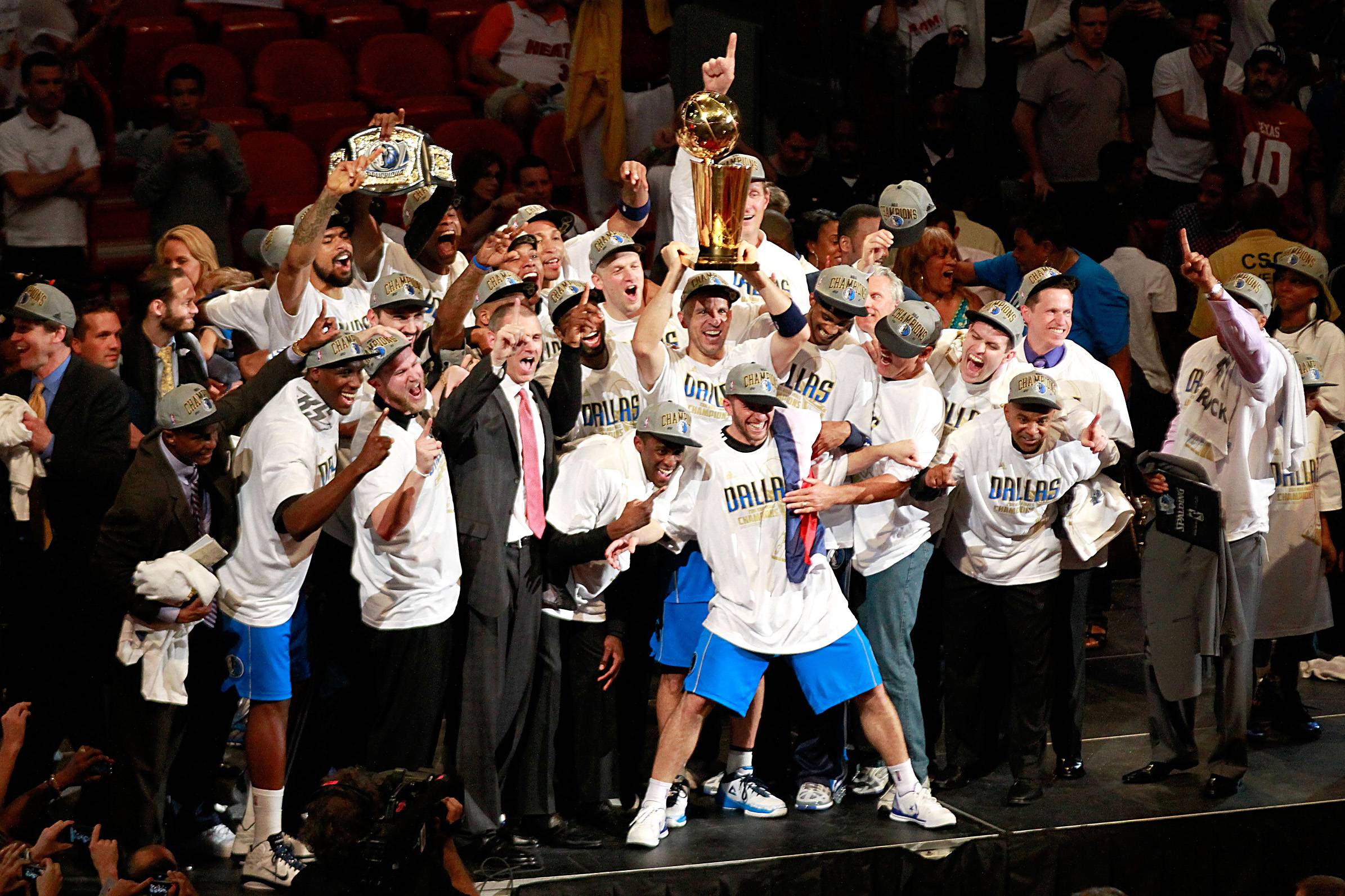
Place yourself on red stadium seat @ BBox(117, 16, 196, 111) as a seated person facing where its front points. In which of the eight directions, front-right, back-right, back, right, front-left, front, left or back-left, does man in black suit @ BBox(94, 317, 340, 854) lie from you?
front

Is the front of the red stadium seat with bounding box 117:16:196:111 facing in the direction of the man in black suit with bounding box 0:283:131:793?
yes

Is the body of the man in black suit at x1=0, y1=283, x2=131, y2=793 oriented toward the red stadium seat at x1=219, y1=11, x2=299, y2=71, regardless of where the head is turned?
no

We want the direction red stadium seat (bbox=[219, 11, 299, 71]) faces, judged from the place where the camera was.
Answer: facing the viewer

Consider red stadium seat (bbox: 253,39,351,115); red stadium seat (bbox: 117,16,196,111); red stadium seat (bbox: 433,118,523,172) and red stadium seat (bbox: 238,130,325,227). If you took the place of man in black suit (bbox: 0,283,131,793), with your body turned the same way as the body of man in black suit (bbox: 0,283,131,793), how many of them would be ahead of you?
0

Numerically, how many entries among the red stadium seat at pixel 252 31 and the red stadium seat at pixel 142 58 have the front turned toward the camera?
2

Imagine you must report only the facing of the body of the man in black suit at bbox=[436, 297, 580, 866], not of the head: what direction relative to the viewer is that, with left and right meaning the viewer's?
facing the viewer and to the right of the viewer

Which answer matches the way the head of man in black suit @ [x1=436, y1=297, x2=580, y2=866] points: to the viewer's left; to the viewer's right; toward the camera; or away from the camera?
toward the camera

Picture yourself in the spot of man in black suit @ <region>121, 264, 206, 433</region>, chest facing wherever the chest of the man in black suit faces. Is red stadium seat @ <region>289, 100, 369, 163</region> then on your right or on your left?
on your left

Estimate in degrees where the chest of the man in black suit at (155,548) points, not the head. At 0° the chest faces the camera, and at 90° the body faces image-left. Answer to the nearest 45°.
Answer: approximately 315°

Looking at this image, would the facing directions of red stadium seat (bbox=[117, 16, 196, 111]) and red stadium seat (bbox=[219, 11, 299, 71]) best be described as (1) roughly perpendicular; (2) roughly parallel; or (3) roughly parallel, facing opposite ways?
roughly parallel

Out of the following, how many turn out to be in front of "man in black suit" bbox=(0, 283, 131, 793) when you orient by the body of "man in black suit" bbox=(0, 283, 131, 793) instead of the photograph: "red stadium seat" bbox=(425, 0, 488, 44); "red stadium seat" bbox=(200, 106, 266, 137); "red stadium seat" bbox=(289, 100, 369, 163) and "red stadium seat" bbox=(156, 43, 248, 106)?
0

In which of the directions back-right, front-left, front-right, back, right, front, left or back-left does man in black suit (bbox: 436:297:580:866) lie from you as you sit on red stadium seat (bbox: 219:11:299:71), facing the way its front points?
front

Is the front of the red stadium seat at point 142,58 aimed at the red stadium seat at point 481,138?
no

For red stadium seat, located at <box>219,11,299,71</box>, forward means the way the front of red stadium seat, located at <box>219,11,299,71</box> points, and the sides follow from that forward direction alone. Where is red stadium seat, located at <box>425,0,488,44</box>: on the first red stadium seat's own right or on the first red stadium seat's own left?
on the first red stadium seat's own left
